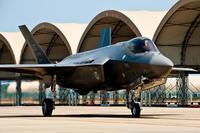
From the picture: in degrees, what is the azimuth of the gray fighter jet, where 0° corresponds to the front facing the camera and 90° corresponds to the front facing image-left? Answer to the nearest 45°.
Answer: approximately 315°

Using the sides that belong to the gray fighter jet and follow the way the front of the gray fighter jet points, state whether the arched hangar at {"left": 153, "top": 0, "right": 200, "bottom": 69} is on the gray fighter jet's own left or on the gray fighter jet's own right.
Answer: on the gray fighter jet's own left
